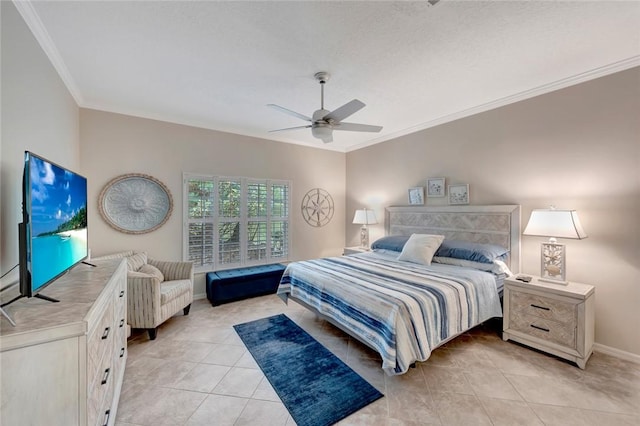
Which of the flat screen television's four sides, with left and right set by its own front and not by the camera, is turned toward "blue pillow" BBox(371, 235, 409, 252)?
front

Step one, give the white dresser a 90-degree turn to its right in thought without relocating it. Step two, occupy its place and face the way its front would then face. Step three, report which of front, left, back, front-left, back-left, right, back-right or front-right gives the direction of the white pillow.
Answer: left

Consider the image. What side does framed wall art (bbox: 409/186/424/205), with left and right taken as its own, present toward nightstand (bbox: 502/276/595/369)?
left

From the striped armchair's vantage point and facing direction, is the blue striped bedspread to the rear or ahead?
ahead

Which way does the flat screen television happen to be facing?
to the viewer's right

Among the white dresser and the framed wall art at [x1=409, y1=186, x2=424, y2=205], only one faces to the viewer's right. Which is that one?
the white dresser

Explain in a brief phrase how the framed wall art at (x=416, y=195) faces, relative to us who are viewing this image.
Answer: facing the viewer and to the left of the viewer

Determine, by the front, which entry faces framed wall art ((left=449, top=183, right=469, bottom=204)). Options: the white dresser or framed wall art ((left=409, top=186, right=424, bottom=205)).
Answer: the white dresser

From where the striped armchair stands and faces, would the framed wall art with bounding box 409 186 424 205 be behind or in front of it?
in front

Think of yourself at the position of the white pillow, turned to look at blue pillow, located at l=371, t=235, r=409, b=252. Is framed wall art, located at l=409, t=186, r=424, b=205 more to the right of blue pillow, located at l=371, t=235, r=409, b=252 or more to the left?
right

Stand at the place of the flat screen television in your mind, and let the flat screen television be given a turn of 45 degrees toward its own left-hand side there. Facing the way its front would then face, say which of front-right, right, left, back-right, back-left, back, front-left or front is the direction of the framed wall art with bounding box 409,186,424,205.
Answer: front-right

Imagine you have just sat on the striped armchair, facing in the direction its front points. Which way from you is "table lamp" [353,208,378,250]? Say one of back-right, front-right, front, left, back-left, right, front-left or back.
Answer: front-left

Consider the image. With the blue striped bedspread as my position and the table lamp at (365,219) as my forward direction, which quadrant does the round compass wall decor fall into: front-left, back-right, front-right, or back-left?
front-left

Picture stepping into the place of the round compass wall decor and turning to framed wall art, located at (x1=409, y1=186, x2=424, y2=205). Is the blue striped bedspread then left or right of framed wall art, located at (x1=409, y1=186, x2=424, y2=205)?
right

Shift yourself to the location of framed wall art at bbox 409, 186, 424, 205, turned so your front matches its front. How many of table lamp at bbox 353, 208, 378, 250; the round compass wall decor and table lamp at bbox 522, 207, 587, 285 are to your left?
1

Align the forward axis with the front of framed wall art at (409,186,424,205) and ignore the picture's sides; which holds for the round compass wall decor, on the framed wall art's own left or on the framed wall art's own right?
on the framed wall art's own right

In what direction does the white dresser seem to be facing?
to the viewer's right

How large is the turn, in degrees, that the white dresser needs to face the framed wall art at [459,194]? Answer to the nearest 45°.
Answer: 0° — it already faces it
